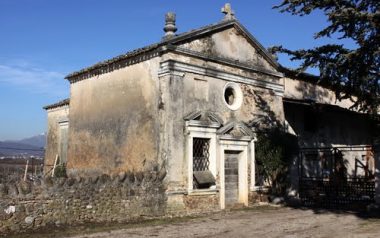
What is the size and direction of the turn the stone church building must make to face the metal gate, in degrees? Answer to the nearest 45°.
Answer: approximately 90° to its left

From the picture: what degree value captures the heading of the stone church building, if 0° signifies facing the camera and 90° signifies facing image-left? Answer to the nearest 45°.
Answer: approximately 315°

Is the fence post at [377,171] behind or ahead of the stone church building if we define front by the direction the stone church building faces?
ahead

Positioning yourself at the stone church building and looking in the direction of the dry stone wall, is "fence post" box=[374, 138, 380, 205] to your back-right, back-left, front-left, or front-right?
back-left

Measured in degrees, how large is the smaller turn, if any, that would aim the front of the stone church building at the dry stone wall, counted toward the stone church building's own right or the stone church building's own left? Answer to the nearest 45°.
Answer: approximately 90° to the stone church building's own right
